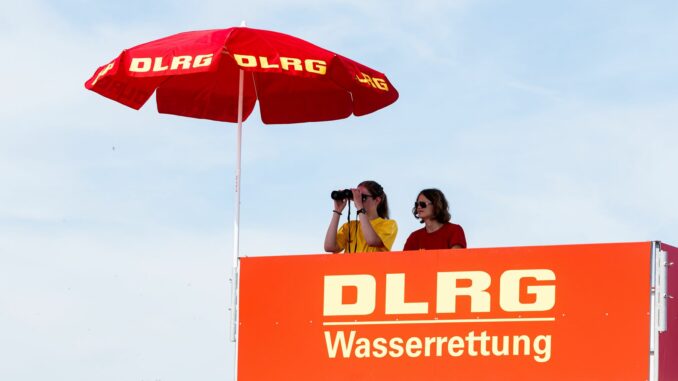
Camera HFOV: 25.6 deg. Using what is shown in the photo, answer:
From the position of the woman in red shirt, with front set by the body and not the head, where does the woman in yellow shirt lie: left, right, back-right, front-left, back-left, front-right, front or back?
right

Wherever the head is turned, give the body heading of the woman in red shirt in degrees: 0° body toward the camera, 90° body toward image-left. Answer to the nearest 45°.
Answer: approximately 45°

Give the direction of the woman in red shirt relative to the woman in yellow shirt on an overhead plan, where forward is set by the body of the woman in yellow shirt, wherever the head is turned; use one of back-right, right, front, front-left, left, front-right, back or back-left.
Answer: left

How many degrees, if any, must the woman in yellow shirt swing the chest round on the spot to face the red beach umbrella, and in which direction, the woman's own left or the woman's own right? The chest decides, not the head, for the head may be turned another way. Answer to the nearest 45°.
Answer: approximately 90° to the woman's own right

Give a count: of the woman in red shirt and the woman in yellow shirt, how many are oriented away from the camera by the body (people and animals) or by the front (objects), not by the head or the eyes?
0

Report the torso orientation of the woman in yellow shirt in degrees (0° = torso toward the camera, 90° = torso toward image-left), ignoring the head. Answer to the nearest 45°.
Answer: approximately 45°

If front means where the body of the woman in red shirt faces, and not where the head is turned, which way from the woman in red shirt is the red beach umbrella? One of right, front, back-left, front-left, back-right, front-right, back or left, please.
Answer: right
